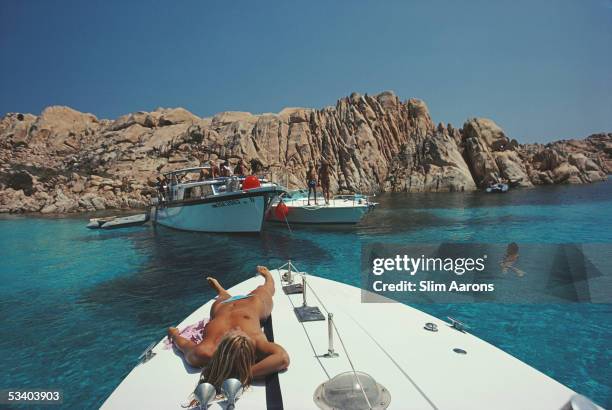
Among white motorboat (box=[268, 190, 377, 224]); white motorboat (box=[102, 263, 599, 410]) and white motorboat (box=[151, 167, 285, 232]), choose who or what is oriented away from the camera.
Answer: white motorboat (box=[102, 263, 599, 410])

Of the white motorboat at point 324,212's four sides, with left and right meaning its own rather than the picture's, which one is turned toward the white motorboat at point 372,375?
right

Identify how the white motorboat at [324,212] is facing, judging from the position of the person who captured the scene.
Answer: facing to the right of the viewer

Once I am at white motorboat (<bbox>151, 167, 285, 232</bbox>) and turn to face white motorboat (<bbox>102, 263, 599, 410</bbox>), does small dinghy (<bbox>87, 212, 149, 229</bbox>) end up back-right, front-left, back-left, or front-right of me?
back-right

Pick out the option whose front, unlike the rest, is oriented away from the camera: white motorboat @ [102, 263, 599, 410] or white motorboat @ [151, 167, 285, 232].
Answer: white motorboat @ [102, 263, 599, 410]

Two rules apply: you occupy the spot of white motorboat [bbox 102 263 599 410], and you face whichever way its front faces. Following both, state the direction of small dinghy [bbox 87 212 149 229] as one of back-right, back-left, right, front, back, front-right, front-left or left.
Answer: front-left

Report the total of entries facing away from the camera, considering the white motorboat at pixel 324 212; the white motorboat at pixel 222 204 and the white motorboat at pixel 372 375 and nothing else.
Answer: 1

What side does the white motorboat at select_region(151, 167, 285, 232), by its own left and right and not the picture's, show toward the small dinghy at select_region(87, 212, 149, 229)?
back

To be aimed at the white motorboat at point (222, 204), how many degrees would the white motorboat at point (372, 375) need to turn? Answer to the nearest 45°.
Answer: approximately 45° to its left

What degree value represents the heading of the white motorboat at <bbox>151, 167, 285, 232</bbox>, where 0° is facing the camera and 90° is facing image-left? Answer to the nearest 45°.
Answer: approximately 315°

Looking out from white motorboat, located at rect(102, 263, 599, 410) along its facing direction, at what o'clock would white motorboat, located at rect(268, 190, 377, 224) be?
white motorboat, located at rect(268, 190, 377, 224) is roughly at 12 o'clock from white motorboat, located at rect(102, 263, 599, 410).

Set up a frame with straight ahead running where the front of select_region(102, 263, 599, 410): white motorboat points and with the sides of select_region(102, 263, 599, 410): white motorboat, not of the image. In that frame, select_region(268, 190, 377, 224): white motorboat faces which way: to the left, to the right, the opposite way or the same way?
to the right

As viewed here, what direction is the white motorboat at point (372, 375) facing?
away from the camera

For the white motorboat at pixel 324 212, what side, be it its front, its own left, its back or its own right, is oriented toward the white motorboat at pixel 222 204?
back

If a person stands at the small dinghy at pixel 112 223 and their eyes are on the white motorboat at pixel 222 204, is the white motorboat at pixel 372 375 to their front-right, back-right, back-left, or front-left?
front-right

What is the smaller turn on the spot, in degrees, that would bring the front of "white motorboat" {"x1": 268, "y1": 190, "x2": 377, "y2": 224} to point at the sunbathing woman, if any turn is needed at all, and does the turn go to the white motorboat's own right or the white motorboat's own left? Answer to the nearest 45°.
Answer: approximately 90° to the white motorboat's own right

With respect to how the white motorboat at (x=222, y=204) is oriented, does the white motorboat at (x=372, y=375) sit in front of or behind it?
in front

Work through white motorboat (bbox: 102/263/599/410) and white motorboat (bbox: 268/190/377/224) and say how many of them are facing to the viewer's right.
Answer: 1

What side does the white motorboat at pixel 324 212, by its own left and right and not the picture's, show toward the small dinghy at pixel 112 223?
back
